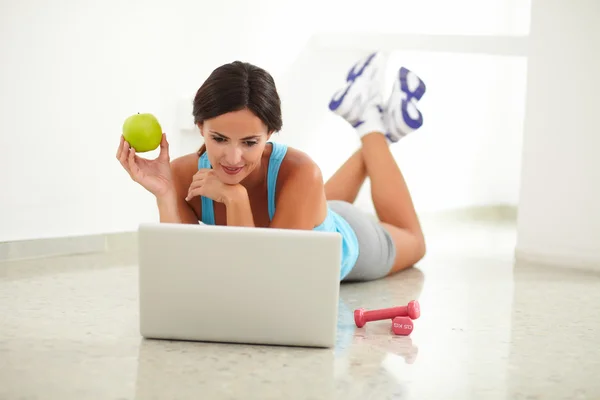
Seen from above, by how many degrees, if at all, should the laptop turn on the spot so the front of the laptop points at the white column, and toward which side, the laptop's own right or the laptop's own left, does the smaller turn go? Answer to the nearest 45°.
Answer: approximately 45° to the laptop's own right

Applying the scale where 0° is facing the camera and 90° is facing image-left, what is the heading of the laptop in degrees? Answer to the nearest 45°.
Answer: approximately 180°
